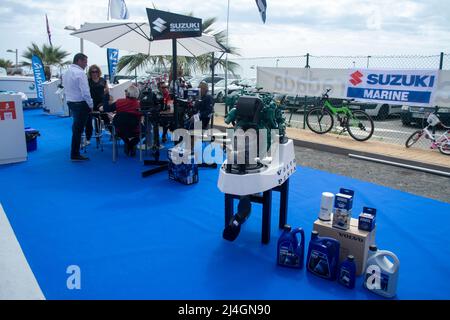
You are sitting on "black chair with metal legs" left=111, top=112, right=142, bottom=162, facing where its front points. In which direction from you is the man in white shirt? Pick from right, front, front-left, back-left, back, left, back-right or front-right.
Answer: left

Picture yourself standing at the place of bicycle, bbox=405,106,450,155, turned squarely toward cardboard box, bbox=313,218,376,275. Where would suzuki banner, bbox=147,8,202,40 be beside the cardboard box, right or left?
right

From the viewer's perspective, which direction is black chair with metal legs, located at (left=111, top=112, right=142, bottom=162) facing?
away from the camera

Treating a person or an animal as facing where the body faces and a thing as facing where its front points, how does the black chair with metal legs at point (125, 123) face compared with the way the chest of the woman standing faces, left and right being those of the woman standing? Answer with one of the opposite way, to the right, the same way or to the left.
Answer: the opposite way

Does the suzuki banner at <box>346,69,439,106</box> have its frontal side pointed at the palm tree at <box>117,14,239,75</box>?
no

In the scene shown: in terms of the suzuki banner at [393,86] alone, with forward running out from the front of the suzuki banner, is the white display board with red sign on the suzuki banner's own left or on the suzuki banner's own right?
on the suzuki banner's own right

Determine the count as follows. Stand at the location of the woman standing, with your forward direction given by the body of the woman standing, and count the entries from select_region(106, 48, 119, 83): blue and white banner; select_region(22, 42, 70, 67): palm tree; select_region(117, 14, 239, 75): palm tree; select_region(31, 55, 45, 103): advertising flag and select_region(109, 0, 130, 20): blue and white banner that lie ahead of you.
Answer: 0

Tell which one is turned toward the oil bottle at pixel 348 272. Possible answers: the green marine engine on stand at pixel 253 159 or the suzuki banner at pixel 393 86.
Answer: the suzuki banner

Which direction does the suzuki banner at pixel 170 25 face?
toward the camera

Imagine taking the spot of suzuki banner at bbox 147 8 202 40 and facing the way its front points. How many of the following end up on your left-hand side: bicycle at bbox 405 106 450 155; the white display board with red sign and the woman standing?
1

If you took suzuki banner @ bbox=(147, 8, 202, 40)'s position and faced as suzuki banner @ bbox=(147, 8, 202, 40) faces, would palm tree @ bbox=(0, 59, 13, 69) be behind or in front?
behind

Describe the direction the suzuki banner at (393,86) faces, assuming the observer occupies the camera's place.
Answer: facing the viewer

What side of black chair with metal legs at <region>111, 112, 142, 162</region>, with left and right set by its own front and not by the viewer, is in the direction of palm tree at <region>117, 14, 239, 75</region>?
front

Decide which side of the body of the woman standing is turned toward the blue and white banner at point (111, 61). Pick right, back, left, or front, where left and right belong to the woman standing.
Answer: back

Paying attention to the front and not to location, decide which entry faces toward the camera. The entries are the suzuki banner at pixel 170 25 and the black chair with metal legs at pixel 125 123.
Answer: the suzuki banner

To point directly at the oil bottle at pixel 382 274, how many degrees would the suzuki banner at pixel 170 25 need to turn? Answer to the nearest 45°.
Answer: approximately 45° to its left

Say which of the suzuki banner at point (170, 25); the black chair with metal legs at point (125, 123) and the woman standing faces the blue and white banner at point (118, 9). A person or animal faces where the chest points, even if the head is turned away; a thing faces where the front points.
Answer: the black chair with metal legs
